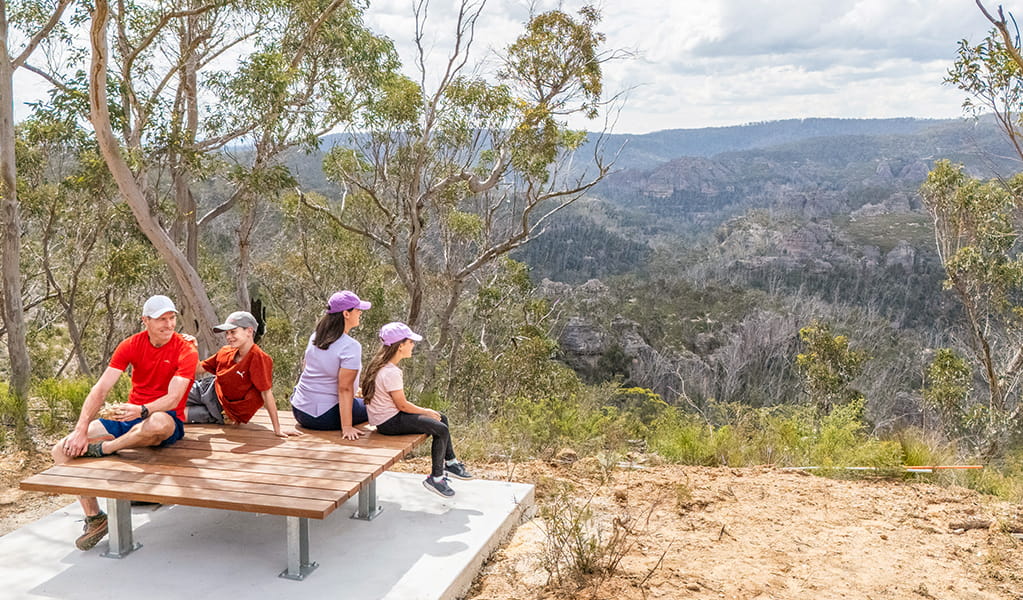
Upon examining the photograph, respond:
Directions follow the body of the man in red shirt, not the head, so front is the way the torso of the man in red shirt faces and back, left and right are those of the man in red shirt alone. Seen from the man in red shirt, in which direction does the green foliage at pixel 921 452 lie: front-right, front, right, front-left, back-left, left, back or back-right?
back-left

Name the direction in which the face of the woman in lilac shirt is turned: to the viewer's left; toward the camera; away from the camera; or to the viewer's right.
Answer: to the viewer's right

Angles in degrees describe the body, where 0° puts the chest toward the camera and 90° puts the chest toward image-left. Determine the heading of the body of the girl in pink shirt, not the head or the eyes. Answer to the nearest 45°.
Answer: approximately 270°

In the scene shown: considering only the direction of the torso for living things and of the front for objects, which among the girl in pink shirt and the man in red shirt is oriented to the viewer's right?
the girl in pink shirt

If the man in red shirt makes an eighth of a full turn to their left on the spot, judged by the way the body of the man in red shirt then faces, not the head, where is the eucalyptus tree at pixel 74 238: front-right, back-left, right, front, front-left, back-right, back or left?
back

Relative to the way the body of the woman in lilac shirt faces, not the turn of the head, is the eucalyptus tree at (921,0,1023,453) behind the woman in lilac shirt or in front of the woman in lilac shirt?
in front

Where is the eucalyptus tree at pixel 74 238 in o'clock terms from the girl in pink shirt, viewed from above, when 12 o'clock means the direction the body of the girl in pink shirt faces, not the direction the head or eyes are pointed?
The eucalyptus tree is roughly at 8 o'clock from the girl in pink shirt.

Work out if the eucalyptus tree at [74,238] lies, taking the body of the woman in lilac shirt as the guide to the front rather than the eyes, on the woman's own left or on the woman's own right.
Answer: on the woman's own left

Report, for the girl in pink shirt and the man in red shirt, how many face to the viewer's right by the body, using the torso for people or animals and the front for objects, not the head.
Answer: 1

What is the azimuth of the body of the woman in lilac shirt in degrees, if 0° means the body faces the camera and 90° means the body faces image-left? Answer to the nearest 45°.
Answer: approximately 225°

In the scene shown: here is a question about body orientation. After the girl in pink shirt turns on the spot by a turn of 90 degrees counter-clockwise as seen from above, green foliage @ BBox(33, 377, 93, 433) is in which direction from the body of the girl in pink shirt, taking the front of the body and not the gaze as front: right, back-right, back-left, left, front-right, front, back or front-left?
front-left

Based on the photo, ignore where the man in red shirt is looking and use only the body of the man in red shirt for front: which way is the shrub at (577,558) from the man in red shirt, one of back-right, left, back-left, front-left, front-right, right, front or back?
left

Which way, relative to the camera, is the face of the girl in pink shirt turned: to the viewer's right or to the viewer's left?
to the viewer's right

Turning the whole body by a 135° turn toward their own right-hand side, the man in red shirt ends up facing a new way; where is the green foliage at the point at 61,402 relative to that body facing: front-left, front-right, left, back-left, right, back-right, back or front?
front

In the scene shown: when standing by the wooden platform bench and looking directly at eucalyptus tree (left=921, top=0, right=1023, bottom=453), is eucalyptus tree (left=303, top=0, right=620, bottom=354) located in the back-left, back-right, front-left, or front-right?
front-left
